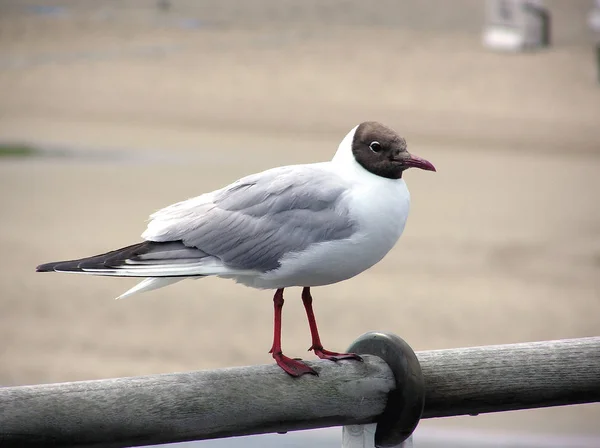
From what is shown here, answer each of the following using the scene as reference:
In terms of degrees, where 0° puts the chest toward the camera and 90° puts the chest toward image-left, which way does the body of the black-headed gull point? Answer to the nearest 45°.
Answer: approximately 270°

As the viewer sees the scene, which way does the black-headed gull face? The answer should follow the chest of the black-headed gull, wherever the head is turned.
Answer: to the viewer's right
